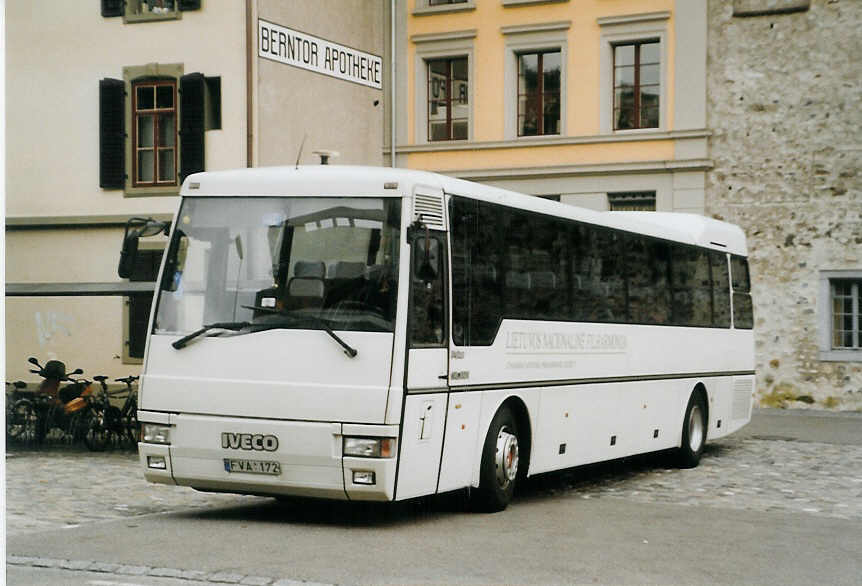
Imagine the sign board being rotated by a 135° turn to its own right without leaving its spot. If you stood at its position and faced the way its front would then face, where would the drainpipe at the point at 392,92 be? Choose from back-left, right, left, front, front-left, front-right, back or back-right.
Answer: right

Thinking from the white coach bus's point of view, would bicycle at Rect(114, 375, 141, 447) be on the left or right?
on its right

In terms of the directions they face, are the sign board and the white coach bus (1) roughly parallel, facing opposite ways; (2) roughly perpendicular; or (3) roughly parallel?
roughly perpendicular

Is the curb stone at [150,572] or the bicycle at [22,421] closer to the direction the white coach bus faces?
the curb stone

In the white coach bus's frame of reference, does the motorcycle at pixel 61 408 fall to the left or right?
on its right

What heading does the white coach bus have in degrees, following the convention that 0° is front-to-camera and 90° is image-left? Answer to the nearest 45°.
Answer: approximately 45°
